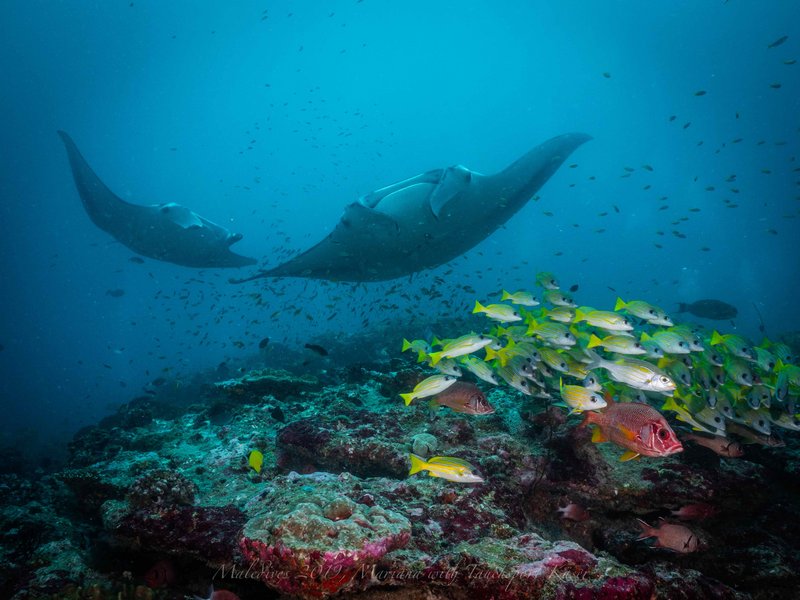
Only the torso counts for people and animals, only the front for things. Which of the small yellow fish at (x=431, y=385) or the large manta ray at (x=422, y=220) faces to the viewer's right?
the small yellow fish

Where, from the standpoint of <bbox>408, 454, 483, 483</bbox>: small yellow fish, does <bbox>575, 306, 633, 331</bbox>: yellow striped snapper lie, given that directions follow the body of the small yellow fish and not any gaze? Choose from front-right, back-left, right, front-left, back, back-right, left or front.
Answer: front-left

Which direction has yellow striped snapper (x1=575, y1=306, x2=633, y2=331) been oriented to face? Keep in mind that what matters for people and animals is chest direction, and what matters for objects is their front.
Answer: to the viewer's right

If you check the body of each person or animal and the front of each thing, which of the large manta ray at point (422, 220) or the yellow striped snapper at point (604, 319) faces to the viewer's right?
the yellow striped snapper

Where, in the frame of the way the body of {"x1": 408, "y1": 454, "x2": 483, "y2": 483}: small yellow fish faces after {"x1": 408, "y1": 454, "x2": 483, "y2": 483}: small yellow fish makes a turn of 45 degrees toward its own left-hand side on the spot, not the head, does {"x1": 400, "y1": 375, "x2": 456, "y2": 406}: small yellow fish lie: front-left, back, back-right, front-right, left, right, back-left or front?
front-left

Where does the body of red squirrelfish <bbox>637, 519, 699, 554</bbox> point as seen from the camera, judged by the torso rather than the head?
to the viewer's right
